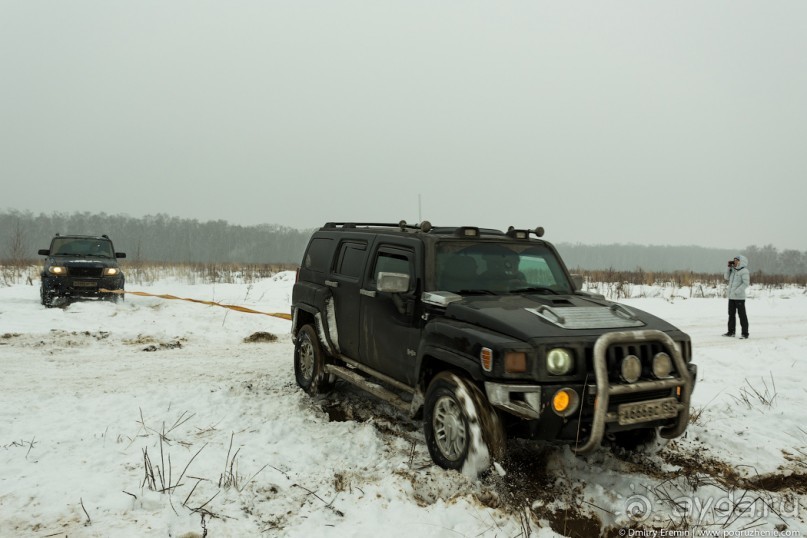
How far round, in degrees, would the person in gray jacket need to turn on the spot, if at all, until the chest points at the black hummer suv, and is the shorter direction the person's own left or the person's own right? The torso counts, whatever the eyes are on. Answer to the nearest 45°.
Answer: approximately 45° to the person's own left

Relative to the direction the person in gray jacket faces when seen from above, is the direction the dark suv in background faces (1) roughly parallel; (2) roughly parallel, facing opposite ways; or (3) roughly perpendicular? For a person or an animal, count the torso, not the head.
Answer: roughly perpendicular

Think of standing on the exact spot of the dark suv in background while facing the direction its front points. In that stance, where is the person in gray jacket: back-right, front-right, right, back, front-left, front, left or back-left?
front-left

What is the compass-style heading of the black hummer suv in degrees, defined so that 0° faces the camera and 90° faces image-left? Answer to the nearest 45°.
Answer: approximately 315°

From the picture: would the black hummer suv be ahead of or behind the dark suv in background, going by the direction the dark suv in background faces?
ahead

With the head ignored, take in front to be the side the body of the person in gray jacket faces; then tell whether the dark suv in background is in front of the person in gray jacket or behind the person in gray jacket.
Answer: in front

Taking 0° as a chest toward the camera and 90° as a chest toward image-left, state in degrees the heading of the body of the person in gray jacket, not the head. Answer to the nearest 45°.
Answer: approximately 45°

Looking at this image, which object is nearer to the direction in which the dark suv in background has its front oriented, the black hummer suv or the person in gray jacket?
the black hummer suv

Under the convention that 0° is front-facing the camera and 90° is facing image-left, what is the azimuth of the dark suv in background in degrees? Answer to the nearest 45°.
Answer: approximately 0°

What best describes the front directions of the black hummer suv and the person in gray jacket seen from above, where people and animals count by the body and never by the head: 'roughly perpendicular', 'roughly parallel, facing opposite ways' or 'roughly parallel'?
roughly perpendicular

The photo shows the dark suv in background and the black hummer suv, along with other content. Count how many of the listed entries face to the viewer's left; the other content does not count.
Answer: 0

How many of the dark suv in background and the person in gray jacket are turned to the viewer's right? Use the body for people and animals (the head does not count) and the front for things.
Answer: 0
